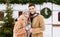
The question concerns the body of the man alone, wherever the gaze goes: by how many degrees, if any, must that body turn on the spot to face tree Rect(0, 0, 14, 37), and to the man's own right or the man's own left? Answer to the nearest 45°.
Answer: approximately 90° to the man's own right

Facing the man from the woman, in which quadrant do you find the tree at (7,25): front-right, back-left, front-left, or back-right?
back-left

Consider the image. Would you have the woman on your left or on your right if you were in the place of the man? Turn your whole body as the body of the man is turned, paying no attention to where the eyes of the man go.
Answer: on your right

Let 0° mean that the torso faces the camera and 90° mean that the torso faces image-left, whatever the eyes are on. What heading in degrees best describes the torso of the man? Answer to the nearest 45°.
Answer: approximately 45°
